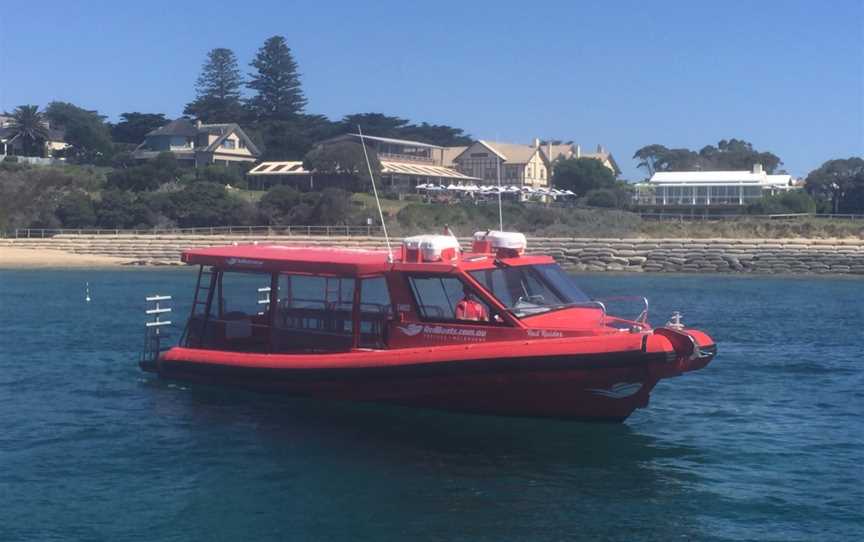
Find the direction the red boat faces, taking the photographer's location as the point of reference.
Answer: facing the viewer and to the right of the viewer

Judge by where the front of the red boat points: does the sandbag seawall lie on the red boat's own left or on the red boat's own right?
on the red boat's own left
